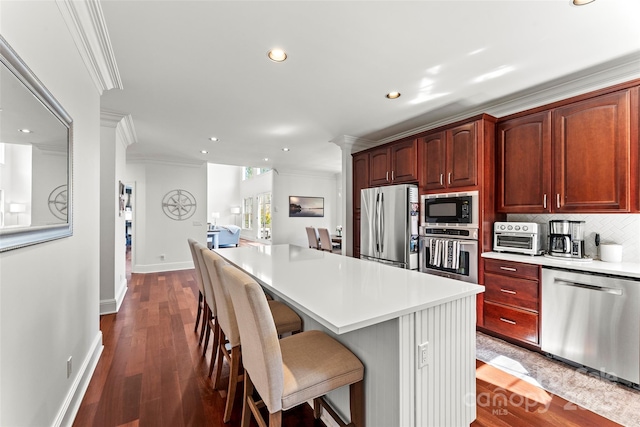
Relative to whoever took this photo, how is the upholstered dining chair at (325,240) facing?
facing away from the viewer and to the right of the viewer

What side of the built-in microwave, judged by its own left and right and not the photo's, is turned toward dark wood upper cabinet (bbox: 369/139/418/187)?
right

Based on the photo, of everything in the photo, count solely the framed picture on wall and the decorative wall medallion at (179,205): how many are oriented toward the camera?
2

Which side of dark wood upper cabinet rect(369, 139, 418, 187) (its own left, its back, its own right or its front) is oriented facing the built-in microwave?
left

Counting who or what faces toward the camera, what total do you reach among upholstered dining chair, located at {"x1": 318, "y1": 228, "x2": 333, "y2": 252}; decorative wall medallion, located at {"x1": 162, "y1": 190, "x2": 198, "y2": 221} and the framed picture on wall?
2

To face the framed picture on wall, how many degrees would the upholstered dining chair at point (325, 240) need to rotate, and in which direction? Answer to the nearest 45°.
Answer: approximately 45° to its left

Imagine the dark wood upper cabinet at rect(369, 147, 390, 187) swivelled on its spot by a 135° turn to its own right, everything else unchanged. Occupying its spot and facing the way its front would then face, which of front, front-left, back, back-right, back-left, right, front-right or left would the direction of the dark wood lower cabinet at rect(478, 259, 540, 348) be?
back-right

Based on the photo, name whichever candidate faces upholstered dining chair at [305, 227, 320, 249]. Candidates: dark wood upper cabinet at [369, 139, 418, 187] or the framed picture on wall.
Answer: the framed picture on wall

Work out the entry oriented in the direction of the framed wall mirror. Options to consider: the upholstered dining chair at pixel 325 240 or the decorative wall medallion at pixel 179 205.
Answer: the decorative wall medallion

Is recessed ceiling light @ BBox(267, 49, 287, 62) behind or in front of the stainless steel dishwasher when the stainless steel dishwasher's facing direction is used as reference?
in front

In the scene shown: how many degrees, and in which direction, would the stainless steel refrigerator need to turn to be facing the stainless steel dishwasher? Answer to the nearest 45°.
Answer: approximately 90° to its left
